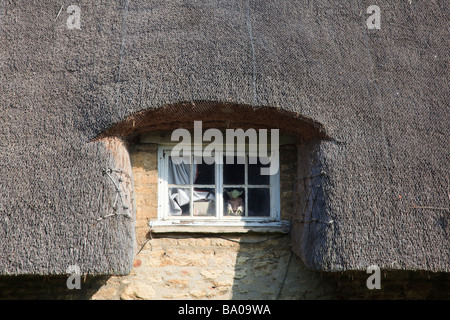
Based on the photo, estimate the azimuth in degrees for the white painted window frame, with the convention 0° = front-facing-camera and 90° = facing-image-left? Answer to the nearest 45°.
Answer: approximately 0°

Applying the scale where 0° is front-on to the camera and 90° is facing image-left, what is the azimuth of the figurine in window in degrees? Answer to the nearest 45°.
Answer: approximately 0°
